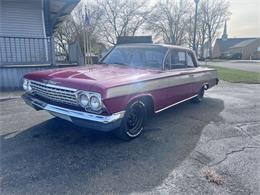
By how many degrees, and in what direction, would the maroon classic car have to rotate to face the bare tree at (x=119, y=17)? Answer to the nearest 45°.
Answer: approximately 135° to its right

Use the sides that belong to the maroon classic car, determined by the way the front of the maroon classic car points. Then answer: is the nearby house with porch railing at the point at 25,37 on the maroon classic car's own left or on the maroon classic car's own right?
on the maroon classic car's own right

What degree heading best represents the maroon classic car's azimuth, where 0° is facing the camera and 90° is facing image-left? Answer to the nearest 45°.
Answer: approximately 45°

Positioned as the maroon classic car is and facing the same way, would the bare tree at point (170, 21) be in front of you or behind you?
behind

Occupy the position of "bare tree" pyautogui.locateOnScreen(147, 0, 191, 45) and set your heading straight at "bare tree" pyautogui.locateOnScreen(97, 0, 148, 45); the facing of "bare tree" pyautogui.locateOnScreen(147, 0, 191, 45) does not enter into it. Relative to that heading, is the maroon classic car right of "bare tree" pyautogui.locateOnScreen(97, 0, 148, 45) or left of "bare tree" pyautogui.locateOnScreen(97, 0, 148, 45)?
left

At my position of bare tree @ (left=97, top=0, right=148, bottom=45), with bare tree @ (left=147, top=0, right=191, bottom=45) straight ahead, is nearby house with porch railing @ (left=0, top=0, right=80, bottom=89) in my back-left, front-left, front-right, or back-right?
back-right

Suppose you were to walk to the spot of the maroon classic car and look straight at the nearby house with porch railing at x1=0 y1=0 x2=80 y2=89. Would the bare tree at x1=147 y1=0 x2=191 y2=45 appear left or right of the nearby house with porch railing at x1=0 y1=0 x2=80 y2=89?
right
